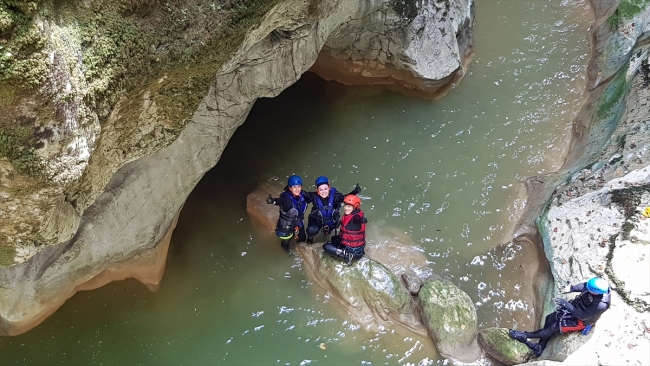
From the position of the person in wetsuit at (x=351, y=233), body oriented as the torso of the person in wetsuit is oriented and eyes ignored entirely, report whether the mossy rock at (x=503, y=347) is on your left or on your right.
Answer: on your left

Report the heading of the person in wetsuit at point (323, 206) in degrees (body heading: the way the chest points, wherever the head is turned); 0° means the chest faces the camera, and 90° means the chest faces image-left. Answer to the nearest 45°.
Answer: approximately 0°

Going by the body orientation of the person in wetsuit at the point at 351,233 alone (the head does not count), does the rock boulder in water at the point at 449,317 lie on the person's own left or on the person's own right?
on the person's own left

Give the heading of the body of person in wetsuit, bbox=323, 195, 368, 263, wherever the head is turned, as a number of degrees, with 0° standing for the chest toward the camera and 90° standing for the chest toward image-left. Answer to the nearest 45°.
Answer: approximately 45°
